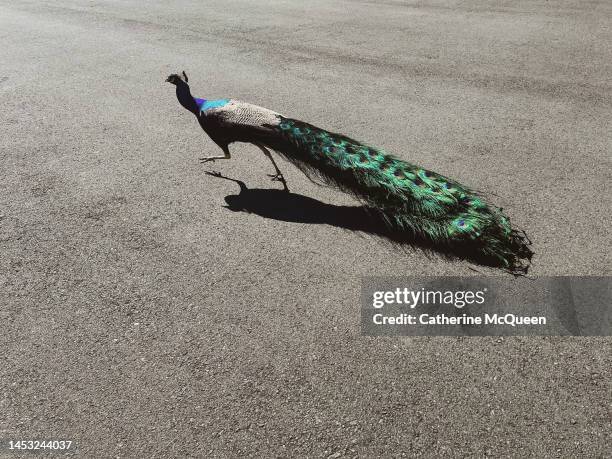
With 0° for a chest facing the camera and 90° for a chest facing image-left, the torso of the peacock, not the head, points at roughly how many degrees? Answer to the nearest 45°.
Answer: approximately 135°
